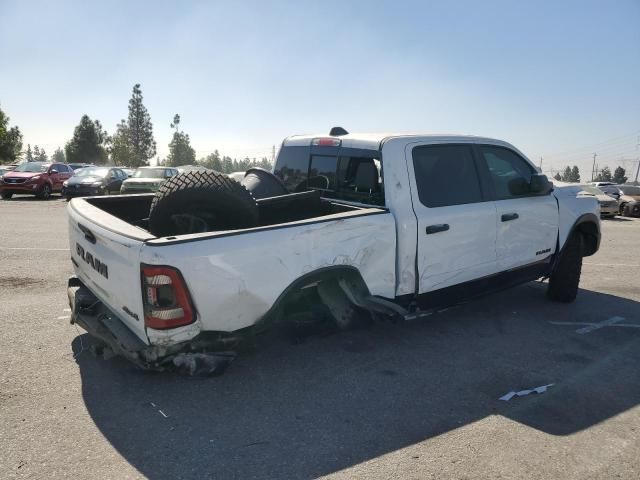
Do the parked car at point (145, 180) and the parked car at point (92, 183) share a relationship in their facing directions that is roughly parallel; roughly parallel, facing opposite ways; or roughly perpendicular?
roughly parallel

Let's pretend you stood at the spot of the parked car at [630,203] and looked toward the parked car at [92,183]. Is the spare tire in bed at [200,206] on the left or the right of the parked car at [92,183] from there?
left

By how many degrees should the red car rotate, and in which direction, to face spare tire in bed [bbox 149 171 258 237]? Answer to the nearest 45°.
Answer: approximately 45° to its left

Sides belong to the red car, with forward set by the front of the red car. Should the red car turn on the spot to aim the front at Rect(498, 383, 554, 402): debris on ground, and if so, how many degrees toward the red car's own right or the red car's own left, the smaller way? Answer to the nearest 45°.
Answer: approximately 45° to the red car's own left

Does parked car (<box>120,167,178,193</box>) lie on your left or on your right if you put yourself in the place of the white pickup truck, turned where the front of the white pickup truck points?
on your left

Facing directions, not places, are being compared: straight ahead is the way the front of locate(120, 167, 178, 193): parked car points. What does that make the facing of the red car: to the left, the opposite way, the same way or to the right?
the same way

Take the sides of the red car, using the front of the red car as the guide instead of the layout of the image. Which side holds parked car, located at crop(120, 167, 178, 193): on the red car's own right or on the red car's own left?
on the red car's own left

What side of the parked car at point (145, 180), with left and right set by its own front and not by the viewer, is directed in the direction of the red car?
right

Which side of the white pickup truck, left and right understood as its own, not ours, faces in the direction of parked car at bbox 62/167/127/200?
left

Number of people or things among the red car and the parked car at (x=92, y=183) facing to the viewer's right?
0

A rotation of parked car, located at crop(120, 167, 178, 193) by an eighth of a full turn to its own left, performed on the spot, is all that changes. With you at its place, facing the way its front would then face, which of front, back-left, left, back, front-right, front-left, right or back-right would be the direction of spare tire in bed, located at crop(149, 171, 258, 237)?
front

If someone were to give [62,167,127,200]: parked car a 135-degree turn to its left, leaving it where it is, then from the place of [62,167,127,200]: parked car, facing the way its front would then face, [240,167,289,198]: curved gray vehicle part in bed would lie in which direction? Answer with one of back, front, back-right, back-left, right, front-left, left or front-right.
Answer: right

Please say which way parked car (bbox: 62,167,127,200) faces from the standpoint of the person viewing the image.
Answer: facing the viewer and to the left of the viewer

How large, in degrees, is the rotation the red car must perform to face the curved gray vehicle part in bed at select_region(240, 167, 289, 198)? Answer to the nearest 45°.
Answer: approximately 45° to its left

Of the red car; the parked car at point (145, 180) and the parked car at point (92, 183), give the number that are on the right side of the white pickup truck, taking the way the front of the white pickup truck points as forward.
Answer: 0

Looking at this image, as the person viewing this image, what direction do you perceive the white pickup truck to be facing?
facing away from the viewer and to the right of the viewer

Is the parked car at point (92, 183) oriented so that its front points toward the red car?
no

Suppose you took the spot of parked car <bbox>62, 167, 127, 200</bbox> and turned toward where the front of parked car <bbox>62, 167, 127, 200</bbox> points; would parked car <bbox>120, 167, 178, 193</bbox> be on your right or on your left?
on your left
